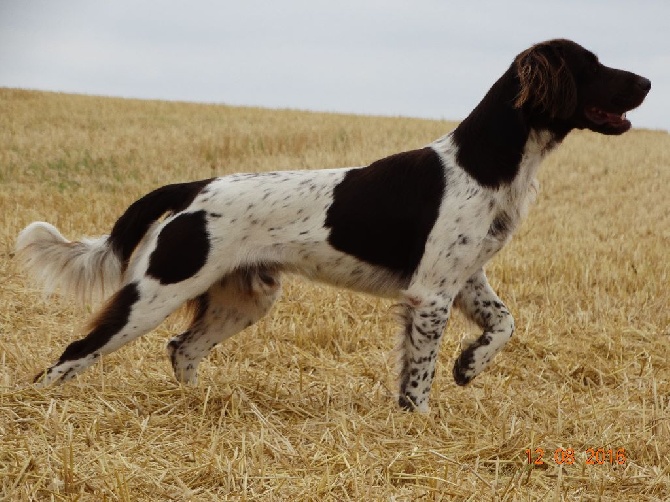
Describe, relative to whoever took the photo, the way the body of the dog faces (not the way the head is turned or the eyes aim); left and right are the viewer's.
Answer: facing to the right of the viewer
